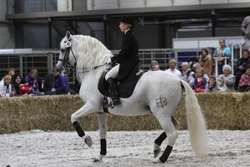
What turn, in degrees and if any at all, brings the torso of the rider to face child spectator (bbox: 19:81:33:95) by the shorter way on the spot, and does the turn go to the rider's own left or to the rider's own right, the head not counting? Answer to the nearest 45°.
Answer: approximately 90° to the rider's own right

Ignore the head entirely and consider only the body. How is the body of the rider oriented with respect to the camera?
to the viewer's left

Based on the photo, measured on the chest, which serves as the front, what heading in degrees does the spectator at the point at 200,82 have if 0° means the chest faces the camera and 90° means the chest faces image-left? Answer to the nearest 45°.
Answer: approximately 0°

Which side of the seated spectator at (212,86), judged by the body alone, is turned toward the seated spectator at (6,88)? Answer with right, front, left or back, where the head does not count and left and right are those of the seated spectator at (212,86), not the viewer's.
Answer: right

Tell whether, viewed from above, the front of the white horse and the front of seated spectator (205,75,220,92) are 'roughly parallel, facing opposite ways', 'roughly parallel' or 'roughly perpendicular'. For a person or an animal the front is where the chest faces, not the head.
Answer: roughly perpendicular

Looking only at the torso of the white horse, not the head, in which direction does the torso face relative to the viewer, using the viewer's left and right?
facing to the left of the viewer

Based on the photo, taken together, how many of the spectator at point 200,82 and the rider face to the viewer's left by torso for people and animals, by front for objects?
1

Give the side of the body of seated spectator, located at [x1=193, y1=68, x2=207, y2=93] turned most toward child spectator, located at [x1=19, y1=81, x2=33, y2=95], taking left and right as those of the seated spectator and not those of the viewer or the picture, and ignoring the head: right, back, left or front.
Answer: right

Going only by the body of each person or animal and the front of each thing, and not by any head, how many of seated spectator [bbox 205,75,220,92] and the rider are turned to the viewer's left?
1

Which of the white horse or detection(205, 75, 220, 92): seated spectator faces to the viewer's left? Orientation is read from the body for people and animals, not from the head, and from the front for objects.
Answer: the white horse
